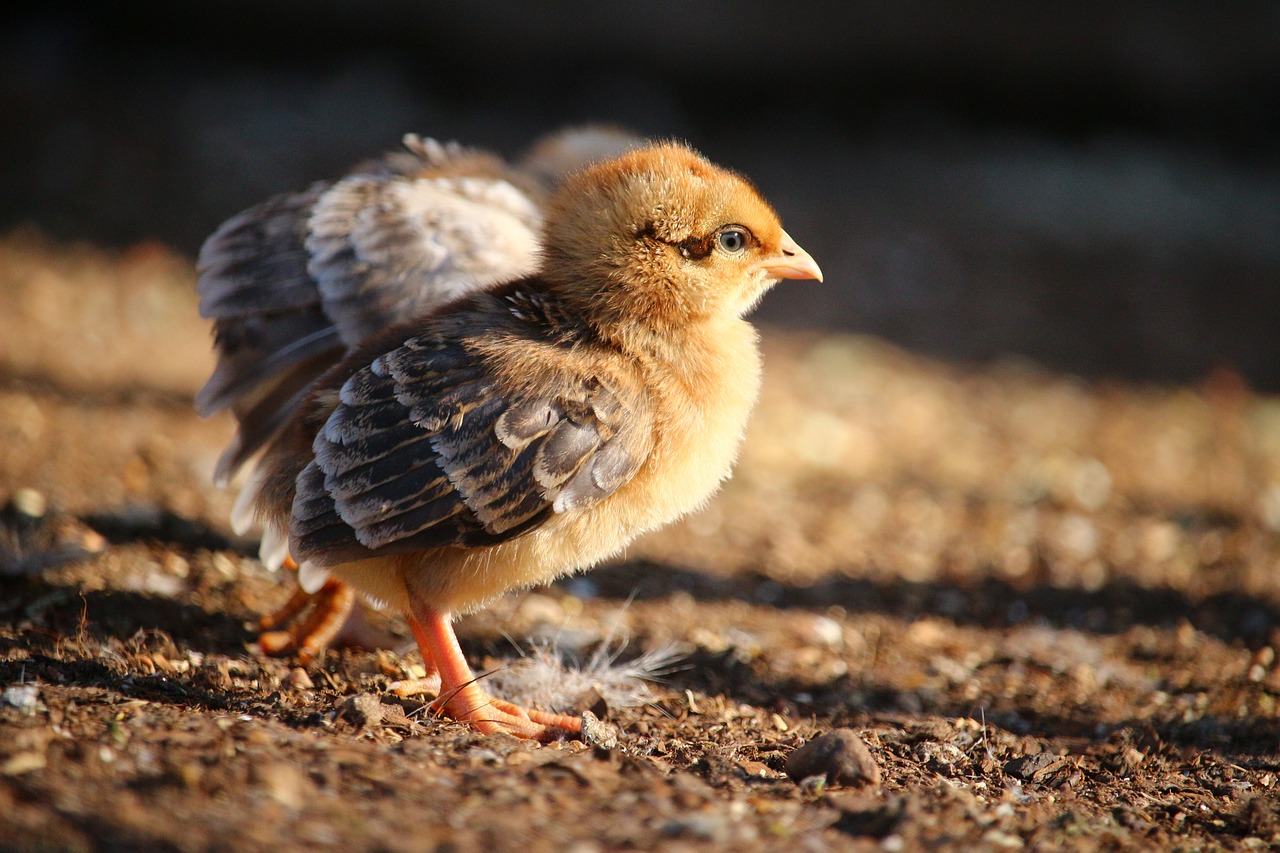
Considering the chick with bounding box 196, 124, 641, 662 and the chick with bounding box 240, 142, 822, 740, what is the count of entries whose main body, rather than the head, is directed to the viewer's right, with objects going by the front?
2

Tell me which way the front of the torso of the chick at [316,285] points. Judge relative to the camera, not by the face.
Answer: to the viewer's right

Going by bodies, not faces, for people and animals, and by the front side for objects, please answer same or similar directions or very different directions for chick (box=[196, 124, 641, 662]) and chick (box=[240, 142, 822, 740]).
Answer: same or similar directions

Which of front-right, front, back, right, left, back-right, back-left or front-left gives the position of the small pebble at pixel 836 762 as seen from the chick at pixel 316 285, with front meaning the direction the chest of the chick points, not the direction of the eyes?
front-right

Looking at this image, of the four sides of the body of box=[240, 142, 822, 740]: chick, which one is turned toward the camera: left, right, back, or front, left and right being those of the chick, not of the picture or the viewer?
right

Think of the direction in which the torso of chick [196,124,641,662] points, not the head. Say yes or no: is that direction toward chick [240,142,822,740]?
no

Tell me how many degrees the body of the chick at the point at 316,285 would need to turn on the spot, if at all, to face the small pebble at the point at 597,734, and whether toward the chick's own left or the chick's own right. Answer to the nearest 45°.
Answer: approximately 45° to the chick's own right
